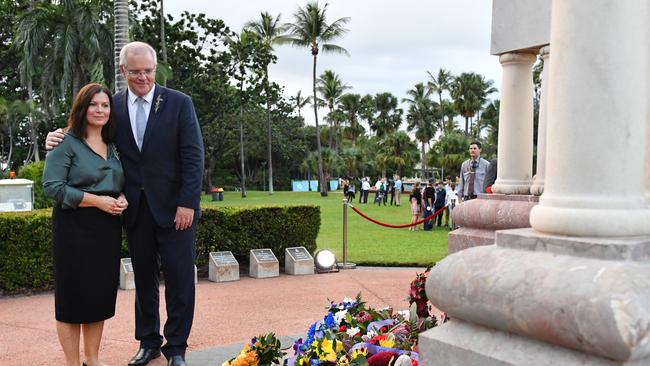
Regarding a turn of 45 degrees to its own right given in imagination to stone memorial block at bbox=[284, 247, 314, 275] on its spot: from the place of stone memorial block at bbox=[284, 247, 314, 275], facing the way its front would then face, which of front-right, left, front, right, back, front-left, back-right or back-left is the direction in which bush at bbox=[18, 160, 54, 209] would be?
back-right

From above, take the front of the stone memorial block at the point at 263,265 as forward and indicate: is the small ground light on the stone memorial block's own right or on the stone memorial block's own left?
on the stone memorial block's own left

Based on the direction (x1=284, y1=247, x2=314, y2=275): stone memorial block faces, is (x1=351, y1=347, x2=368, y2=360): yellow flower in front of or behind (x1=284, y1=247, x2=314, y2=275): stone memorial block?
in front

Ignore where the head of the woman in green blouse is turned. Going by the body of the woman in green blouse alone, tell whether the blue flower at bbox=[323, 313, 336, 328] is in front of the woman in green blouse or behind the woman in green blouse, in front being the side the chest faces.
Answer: in front

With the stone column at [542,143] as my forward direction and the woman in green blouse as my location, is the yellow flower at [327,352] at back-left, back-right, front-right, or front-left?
front-right

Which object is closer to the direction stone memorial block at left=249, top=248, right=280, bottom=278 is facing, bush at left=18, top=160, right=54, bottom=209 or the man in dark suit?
the man in dark suit

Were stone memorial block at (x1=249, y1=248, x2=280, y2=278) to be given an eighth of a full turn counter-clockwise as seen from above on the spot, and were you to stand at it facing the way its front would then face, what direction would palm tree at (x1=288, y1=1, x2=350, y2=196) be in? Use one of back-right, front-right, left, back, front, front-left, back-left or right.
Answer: left

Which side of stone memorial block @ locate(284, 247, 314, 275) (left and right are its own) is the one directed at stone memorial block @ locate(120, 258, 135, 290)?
right

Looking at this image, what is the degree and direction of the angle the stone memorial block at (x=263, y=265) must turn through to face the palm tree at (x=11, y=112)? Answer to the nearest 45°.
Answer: approximately 180°

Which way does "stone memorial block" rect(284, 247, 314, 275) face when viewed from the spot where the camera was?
facing the viewer and to the right of the viewer

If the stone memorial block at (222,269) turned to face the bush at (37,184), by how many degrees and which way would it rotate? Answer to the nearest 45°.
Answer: approximately 180°

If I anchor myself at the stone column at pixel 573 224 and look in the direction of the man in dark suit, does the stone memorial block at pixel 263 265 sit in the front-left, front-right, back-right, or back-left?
front-right

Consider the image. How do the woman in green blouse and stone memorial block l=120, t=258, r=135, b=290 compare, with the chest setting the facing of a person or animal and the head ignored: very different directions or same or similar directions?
same or similar directions
